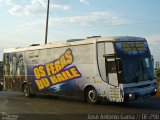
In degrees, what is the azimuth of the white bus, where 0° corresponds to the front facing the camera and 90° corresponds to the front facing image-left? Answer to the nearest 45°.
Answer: approximately 315°
